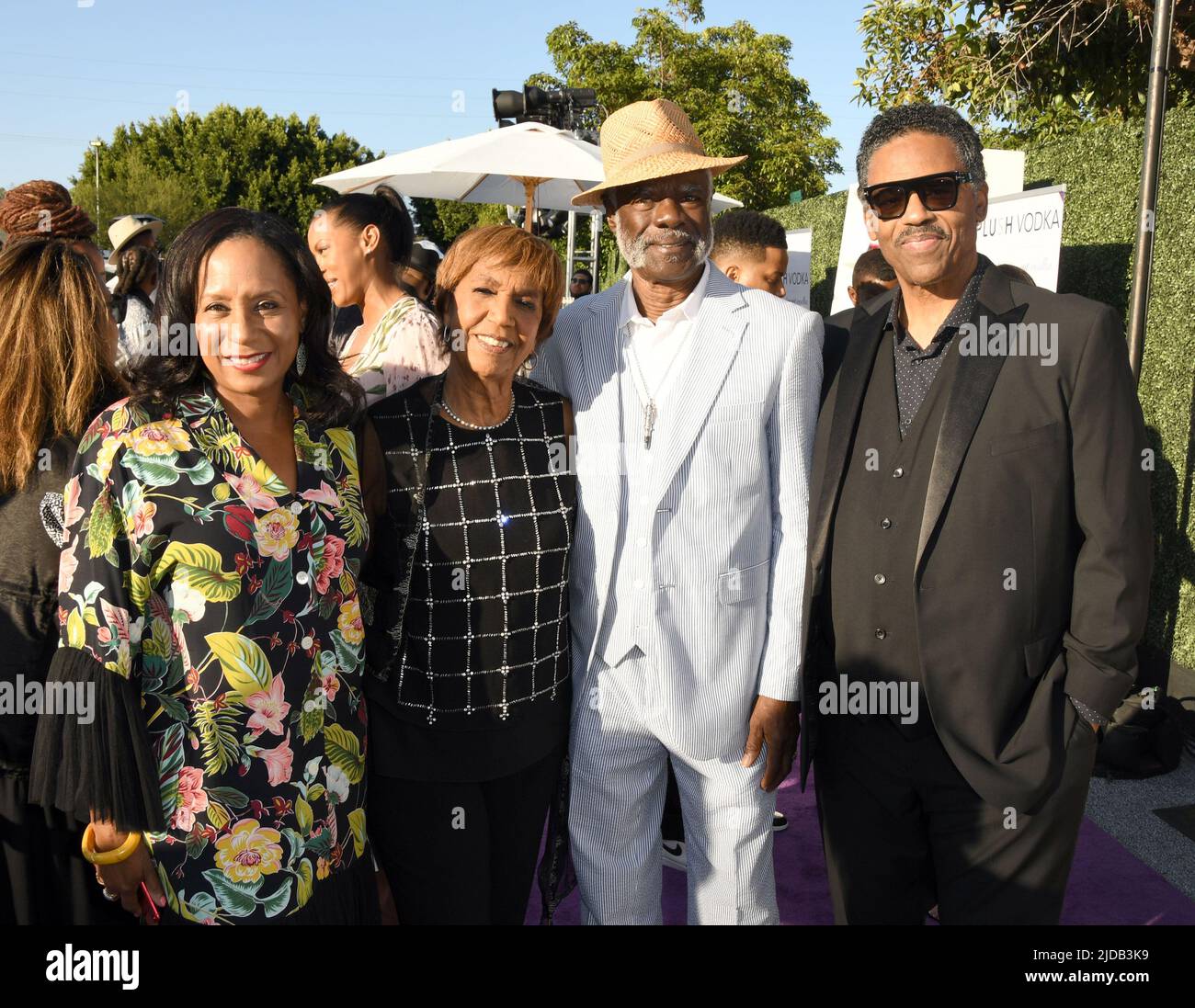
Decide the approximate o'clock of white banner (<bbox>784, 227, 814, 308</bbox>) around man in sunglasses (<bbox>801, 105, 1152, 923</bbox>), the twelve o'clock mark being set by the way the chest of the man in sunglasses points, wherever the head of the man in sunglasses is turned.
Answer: The white banner is roughly at 4 o'clock from the man in sunglasses.

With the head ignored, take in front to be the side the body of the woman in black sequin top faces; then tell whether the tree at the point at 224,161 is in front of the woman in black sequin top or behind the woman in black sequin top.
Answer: behind

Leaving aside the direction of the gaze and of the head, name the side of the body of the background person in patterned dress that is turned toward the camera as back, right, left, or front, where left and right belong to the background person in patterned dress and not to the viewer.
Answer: left

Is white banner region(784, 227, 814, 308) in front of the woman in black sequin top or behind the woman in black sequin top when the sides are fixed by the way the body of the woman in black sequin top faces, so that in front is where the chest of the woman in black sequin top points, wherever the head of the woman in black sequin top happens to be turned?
behind

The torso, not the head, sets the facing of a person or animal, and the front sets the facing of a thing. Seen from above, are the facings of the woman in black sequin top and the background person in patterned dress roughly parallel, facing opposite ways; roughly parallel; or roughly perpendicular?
roughly perpendicular

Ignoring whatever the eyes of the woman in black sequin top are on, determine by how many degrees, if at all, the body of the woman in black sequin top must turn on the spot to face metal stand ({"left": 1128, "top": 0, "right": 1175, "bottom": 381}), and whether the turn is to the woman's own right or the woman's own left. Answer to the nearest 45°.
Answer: approximately 135° to the woman's own left

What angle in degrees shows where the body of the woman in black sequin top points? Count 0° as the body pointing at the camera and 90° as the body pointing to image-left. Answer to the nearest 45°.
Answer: approximately 0°

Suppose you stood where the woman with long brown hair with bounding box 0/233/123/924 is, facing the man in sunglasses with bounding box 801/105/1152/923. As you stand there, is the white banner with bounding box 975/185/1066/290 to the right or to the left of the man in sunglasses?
left

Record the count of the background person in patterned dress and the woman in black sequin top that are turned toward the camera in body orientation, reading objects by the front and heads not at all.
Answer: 1
